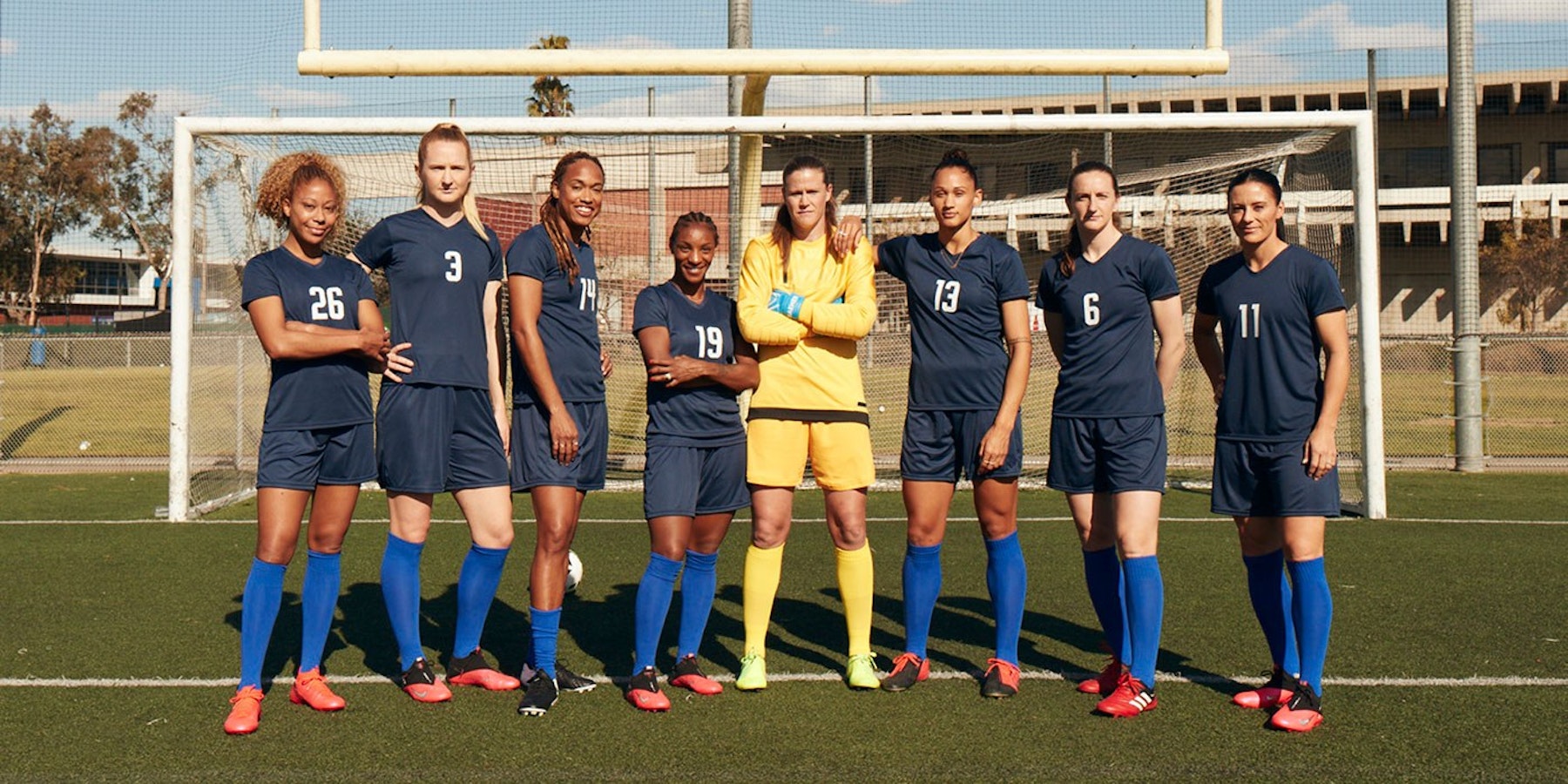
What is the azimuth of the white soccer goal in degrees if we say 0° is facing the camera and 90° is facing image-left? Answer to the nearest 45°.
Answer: approximately 0°

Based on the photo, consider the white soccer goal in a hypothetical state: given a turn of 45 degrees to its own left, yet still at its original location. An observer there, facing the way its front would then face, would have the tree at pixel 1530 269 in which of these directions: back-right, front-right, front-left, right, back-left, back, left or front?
left

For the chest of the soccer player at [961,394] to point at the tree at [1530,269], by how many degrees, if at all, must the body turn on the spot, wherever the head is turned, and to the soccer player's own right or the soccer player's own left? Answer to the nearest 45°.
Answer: approximately 135° to the soccer player's own left

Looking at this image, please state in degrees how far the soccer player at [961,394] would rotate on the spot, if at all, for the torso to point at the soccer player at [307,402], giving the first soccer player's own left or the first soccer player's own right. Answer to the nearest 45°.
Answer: approximately 90° to the first soccer player's own right

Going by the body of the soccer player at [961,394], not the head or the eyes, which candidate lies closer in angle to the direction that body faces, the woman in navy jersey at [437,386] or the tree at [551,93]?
the woman in navy jersey

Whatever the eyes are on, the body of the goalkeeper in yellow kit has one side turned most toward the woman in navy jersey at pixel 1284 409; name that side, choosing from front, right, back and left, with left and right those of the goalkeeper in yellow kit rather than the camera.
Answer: left

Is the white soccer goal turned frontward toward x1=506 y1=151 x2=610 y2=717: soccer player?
yes

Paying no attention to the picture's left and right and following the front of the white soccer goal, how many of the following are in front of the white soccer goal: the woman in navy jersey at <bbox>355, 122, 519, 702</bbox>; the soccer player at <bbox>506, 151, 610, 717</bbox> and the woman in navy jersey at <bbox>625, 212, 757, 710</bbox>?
3
